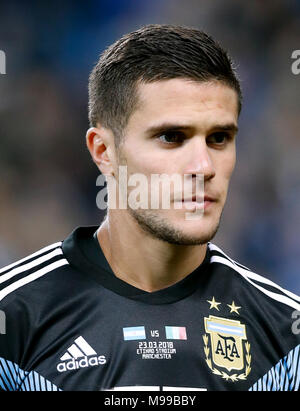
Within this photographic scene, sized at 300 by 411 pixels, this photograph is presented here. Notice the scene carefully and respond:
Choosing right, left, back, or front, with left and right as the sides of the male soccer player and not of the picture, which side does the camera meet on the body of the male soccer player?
front

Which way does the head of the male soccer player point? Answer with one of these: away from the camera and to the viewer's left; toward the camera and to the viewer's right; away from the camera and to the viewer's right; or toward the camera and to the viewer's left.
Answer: toward the camera and to the viewer's right
